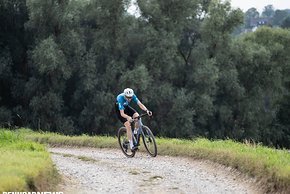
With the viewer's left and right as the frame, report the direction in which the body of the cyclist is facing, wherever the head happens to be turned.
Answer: facing the viewer and to the right of the viewer
